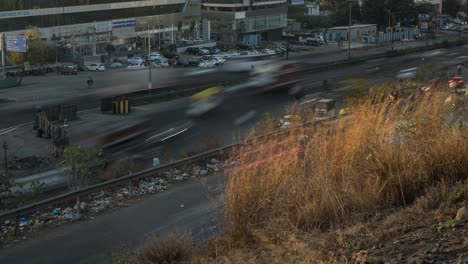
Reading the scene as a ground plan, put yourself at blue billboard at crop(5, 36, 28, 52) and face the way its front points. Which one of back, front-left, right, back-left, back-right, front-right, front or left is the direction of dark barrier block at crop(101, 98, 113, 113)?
front

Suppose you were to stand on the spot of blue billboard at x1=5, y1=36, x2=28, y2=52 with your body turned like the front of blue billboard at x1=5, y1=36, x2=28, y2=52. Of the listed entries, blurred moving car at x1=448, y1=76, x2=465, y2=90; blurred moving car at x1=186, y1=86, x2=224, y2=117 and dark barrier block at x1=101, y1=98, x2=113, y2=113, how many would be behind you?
0

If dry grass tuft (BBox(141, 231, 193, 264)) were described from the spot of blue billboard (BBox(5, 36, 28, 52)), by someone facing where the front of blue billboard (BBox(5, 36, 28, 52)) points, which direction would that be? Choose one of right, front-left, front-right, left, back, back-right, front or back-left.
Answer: front

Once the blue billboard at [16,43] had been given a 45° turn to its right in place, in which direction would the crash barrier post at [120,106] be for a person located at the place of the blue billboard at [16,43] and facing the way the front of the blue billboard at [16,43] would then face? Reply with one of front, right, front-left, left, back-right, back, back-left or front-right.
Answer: front-left

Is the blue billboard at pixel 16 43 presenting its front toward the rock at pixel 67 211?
yes

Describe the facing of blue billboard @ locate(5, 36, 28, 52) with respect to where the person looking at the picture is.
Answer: facing the viewer

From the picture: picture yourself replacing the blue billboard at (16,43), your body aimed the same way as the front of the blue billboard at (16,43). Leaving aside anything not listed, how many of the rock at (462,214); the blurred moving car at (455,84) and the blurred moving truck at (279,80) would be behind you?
0

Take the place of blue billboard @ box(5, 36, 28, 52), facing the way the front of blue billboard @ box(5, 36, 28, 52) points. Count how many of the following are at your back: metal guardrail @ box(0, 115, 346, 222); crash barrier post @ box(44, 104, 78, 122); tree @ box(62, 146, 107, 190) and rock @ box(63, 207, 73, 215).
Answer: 0

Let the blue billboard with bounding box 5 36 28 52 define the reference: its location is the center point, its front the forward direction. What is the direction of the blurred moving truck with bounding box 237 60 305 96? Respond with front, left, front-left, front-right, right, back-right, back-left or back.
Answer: front-left

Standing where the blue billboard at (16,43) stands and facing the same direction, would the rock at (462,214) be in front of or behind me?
in front

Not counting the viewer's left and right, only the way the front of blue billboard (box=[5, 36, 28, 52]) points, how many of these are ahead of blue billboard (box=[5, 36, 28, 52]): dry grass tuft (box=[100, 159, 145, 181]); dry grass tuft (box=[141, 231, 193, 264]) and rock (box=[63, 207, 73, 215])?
3

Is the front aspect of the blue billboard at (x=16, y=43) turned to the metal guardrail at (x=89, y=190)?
yes

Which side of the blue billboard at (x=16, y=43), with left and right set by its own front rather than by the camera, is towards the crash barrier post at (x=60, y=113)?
front

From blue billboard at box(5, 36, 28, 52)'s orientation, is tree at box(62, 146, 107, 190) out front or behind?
out front

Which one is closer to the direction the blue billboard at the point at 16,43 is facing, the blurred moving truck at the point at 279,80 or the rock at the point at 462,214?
the rock

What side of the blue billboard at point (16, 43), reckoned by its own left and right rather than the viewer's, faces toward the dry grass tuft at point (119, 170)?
front
